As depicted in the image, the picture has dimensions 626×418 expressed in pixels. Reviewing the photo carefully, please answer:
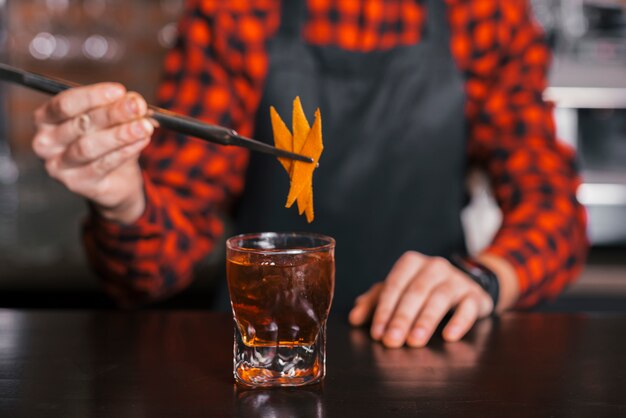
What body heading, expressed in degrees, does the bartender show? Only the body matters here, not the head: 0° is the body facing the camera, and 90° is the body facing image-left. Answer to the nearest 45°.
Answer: approximately 0°

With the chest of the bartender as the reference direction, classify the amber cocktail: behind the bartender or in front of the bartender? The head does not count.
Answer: in front
